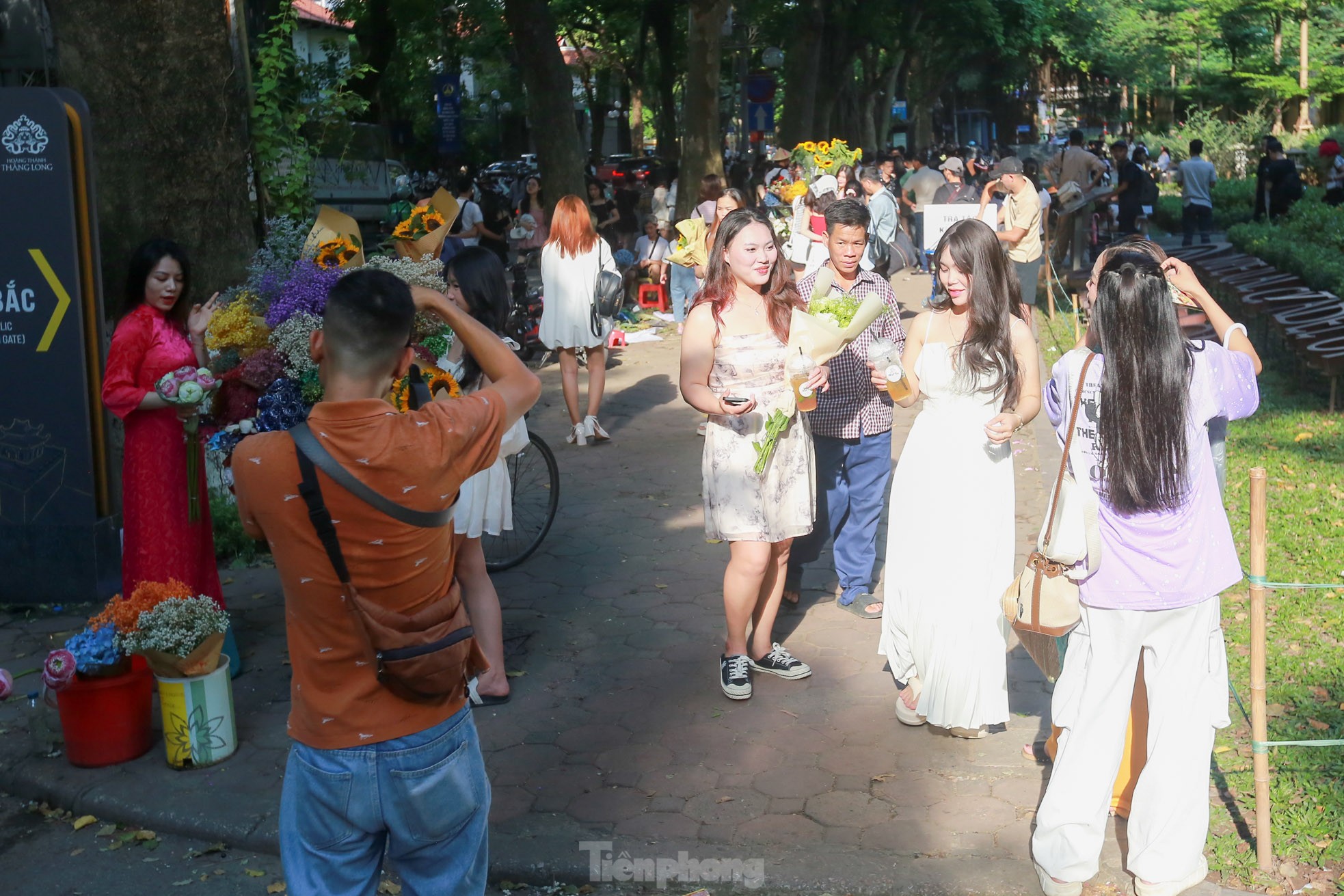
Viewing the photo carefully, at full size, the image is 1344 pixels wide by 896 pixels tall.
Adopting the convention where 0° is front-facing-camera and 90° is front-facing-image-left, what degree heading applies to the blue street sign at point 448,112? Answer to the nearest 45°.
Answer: approximately 0°

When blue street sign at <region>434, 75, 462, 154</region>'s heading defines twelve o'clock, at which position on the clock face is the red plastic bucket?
The red plastic bucket is roughly at 12 o'clock from the blue street sign.

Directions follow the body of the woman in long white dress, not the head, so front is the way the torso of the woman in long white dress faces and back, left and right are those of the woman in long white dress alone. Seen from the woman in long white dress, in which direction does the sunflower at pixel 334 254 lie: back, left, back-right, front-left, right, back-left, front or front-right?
front-right

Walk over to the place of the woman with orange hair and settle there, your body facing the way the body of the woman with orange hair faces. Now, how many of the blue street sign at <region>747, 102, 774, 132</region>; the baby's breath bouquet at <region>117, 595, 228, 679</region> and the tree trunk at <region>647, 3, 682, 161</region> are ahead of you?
2

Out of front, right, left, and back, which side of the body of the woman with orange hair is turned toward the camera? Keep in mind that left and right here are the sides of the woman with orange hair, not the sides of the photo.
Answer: back

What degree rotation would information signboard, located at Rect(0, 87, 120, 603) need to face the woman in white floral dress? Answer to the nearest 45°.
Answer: approximately 45° to its left

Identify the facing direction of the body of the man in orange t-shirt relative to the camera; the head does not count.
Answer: away from the camera

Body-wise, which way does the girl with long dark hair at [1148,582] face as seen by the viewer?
away from the camera

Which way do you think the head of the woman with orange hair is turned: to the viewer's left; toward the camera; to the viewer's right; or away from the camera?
away from the camera

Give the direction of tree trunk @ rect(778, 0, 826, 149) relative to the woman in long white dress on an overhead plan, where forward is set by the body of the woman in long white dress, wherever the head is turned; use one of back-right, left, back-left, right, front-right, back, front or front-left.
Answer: back-right

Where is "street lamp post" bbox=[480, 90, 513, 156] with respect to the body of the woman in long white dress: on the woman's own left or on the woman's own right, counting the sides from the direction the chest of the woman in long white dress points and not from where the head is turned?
on the woman's own right

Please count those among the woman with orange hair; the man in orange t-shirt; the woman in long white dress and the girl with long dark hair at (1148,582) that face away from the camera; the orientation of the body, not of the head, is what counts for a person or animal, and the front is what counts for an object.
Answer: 3

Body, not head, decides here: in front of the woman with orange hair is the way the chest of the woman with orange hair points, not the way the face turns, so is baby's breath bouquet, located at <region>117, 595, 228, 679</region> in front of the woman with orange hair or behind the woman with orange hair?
behind

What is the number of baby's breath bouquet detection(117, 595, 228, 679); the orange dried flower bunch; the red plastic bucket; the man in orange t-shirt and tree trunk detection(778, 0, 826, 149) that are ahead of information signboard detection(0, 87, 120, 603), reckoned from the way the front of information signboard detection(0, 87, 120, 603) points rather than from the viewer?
4

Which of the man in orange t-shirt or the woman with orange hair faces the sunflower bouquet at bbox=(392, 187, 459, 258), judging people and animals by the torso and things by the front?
the man in orange t-shirt
